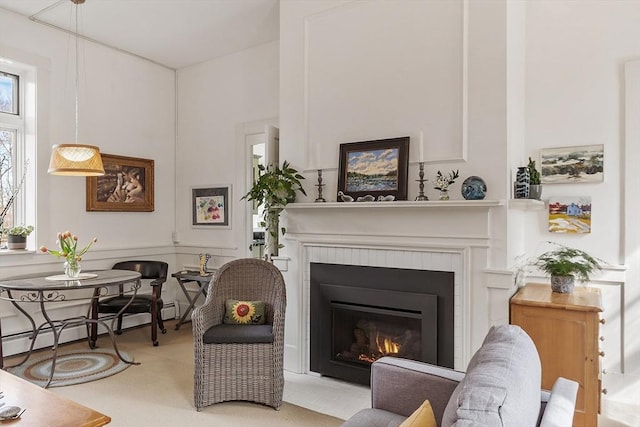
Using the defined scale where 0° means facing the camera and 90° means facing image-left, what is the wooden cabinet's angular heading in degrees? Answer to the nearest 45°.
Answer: approximately 270°

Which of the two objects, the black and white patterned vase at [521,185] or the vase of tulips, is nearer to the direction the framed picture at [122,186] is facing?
the black and white patterned vase

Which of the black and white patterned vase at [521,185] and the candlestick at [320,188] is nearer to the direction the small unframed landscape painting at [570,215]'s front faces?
the black and white patterned vase

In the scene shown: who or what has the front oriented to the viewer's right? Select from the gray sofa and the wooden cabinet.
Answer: the wooden cabinet

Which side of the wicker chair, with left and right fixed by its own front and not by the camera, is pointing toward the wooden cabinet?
left

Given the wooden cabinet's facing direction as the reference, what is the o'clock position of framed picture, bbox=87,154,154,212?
The framed picture is roughly at 6 o'clock from the wooden cabinet.

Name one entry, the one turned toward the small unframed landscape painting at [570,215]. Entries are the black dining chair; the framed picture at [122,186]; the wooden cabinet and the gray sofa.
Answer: the framed picture

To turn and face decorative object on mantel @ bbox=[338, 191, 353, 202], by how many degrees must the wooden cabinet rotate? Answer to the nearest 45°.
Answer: approximately 180°

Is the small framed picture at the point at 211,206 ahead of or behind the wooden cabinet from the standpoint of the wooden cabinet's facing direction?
behind

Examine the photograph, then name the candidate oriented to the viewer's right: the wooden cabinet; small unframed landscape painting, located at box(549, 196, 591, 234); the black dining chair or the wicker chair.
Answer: the wooden cabinet
